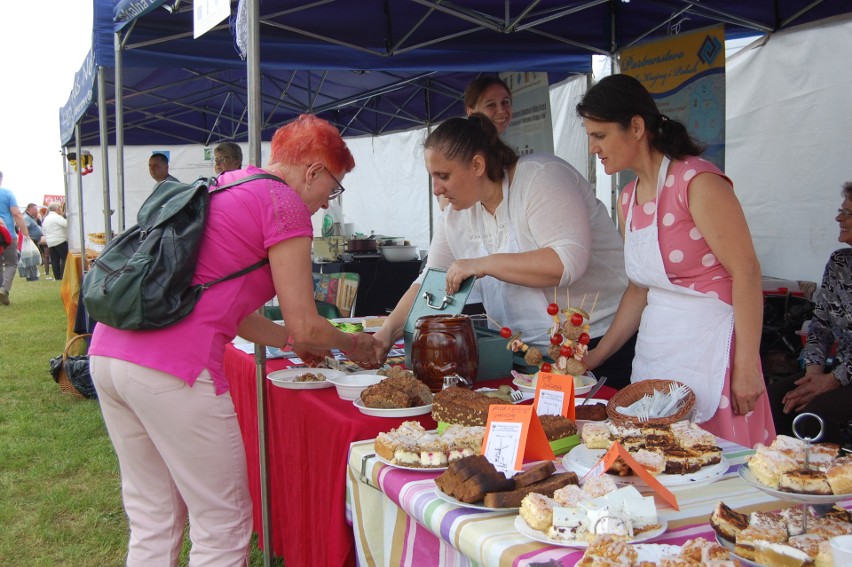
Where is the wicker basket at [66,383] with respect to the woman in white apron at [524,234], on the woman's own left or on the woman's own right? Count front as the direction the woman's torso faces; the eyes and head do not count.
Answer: on the woman's own right

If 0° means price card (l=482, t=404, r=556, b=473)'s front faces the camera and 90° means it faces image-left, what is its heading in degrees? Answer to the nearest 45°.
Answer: approximately 45°

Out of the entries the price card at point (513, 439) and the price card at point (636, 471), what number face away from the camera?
0

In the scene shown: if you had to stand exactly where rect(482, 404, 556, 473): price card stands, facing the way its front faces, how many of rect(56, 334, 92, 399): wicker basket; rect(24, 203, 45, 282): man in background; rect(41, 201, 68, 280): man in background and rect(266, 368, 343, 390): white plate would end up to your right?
4

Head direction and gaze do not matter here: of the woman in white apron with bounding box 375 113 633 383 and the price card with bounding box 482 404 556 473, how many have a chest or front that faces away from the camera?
0

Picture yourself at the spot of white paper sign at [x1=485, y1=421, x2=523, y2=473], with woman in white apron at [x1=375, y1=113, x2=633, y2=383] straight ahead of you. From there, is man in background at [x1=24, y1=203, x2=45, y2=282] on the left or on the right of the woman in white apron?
left

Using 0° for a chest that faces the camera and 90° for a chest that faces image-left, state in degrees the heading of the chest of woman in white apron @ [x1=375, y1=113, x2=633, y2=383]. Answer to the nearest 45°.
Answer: approximately 45°

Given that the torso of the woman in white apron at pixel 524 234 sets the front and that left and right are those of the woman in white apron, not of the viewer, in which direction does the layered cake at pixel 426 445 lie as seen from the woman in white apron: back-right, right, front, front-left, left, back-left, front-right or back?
front-left

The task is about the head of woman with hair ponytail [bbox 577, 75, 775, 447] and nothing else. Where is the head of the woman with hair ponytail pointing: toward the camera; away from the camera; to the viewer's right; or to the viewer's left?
to the viewer's left

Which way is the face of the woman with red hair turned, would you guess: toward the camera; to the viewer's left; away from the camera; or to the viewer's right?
to the viewer's right

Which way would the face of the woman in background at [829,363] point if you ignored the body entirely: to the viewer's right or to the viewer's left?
to the viewer's left

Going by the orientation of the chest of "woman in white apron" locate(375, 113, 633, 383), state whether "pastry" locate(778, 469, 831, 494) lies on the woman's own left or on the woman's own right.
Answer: on the woman's own left

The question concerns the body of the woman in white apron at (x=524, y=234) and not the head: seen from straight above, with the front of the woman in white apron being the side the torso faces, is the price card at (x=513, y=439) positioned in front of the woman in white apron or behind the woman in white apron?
in front

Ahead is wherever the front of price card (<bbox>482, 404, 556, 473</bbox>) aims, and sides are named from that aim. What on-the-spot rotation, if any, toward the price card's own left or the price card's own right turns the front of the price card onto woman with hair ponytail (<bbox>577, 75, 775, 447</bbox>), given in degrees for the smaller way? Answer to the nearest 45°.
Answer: approximately 180°
